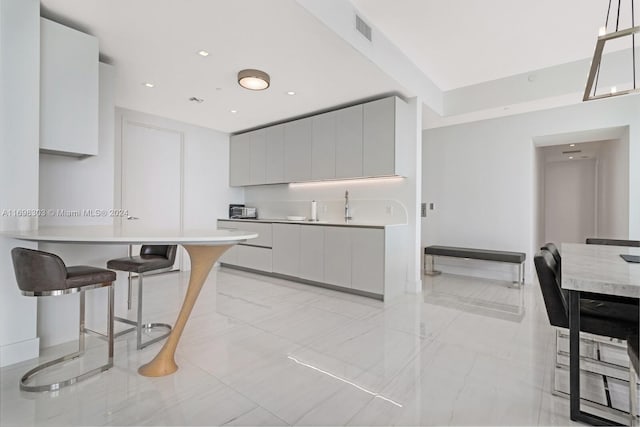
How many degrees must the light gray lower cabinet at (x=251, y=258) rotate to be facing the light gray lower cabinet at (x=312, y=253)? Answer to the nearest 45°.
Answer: approximately 90° to its left

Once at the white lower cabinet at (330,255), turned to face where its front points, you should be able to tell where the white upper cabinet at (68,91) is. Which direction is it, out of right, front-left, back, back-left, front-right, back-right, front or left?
front

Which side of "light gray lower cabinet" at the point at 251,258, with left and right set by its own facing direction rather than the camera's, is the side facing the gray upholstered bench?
left

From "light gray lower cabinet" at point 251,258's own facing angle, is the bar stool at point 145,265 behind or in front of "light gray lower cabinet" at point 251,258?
in front

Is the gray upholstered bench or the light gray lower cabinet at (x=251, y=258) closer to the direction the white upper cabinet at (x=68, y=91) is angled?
the gray upholstered bench

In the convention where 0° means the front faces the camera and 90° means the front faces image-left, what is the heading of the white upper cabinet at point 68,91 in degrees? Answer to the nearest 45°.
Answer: approximately 315°

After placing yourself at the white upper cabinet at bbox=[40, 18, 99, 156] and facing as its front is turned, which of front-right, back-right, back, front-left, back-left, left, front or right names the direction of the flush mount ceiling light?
front-left

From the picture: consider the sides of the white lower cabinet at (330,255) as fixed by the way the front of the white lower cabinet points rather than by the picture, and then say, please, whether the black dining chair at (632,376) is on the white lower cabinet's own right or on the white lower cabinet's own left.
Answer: on the white lower cabinet's own left

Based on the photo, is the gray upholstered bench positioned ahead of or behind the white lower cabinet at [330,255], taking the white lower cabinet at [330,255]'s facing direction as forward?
behind

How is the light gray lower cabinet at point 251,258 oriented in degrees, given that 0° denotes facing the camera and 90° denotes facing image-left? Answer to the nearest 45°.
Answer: approximately 45°

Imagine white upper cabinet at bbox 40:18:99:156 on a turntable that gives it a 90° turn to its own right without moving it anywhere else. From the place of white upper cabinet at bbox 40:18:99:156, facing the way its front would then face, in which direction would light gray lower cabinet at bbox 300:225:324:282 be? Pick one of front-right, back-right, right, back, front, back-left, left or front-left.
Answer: back-left

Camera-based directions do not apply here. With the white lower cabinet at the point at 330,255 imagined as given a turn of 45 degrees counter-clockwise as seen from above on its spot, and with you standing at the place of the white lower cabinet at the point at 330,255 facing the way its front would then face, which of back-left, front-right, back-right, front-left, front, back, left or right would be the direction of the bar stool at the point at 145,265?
front-right

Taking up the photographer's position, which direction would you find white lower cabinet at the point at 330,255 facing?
facing the viewer and to the left of the viewer

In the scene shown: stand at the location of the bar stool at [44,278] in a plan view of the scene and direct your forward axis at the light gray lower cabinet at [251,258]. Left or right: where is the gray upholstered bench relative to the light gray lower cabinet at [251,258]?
right
